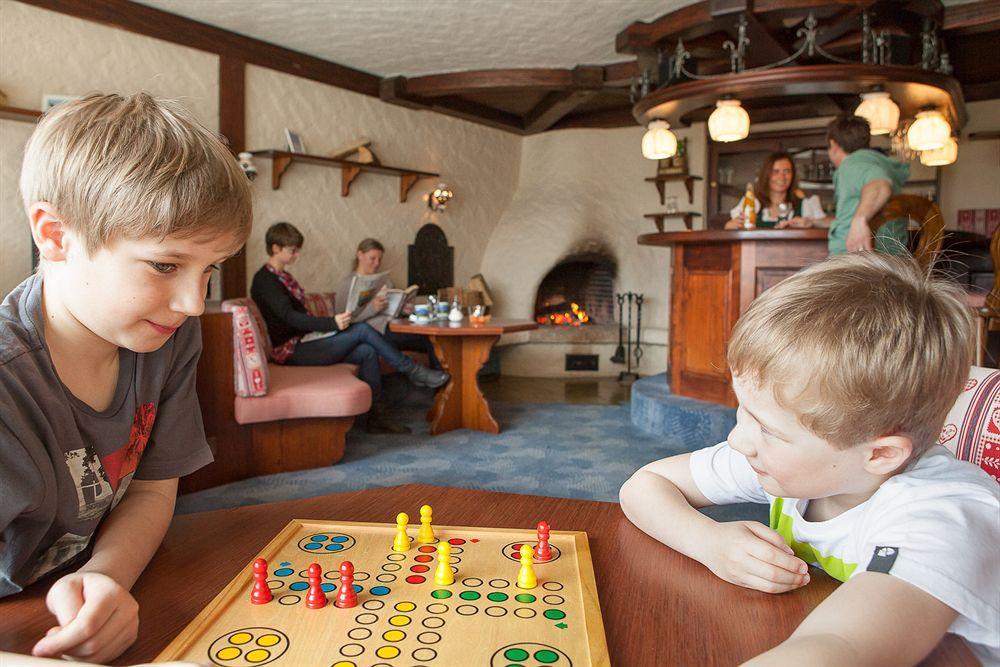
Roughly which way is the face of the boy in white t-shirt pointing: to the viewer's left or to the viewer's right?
to the viewer's left

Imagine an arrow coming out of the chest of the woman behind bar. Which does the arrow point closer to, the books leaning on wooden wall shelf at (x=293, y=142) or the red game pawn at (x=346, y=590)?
the red game pawn

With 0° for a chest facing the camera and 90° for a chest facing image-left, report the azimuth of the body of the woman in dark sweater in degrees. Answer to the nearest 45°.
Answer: approximately 270°

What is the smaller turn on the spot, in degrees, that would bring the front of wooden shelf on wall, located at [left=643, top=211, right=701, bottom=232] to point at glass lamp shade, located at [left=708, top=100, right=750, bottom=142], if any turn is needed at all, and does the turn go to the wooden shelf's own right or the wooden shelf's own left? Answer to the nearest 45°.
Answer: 0° — it already faces it

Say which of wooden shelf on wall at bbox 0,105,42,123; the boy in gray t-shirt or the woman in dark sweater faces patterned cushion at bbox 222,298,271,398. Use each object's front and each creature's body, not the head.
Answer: the wooden shelf on wall

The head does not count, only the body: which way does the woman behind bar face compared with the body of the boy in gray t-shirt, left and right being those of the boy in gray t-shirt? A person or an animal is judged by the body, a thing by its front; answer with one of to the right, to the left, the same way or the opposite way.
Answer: to the right

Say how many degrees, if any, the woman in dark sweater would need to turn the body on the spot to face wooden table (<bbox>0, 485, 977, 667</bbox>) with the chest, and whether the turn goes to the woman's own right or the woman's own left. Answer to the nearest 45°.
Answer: approximately 90° to the woman's own right

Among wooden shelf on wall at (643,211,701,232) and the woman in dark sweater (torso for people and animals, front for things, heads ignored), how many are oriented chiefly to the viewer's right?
1
